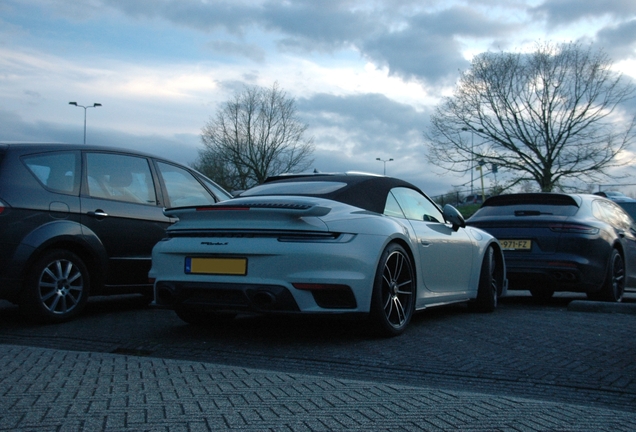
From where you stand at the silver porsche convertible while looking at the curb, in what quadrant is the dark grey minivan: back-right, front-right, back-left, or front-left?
back-left

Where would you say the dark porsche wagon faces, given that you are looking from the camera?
facing away from the viewer and to the right of the viewer

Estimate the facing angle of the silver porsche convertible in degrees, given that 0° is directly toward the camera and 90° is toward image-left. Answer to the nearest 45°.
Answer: approximately 225°

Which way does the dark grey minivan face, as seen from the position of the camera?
facing away from the viewer and to the right of the viewer

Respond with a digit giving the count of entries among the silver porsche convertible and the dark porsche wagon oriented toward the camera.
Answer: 0
